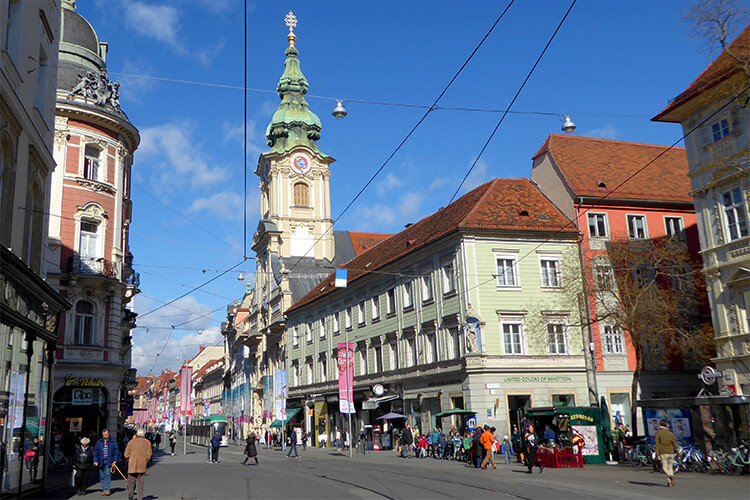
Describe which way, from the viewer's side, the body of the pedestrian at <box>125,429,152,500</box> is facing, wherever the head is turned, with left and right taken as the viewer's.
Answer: facing away from the viewer

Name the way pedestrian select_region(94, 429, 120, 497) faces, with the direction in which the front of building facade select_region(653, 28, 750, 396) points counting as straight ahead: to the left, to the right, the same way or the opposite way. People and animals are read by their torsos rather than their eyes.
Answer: to the left

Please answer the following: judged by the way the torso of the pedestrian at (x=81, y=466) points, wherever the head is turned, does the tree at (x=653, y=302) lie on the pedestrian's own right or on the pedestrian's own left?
on the pedestrian's own left

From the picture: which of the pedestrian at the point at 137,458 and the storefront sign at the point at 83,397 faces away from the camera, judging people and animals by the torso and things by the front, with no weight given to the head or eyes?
the pedestrian

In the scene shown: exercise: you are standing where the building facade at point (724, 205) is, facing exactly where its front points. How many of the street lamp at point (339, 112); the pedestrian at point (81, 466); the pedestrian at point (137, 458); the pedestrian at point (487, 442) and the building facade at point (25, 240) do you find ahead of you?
5

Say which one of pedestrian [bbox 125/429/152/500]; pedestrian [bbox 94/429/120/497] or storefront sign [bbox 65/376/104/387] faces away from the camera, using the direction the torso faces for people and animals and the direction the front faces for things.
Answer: pedestrian [bbox 125/429/152/500]

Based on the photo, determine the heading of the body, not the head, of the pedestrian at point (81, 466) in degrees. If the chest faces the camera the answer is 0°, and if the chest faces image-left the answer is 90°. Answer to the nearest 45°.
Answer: approximately 0°

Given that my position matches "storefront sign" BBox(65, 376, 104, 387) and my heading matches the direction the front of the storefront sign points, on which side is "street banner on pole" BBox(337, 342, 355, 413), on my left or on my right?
on my left

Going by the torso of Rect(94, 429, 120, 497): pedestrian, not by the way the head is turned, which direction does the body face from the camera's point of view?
toward the camera

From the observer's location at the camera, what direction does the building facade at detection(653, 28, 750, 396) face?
facing the viewer and to the left of the viewer

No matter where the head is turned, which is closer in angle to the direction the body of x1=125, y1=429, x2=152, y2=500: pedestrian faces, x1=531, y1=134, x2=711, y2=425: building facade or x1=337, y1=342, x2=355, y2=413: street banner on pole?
the street banner on pole
